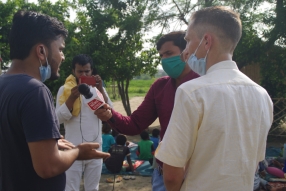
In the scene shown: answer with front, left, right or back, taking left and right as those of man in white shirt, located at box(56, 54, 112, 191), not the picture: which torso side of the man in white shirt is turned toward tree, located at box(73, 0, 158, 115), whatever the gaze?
back

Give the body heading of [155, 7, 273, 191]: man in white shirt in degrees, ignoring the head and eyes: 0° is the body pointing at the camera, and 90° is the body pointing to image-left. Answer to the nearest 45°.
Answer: approximately 135°

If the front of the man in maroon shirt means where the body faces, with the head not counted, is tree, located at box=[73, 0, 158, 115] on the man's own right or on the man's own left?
on the man's own right

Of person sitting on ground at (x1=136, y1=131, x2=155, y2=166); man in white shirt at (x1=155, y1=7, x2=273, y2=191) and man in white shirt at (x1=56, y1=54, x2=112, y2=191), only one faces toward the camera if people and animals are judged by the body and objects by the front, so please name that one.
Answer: man in white shirt at (x1=56, y1=54, x2=112, y2=191)

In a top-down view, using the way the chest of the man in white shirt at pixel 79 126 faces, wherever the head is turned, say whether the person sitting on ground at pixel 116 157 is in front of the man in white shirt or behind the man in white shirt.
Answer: behind

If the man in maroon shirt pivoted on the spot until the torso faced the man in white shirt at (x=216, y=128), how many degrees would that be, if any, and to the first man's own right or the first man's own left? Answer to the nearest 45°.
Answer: approximately 45° to the first man's own left

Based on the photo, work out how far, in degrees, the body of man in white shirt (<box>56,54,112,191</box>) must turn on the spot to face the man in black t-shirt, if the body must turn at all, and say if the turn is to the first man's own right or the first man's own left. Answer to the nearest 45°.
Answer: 0° — they already face them

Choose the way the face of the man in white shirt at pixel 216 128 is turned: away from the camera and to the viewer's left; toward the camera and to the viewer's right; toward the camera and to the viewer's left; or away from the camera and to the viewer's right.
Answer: away from the camera and to the viewer's left
